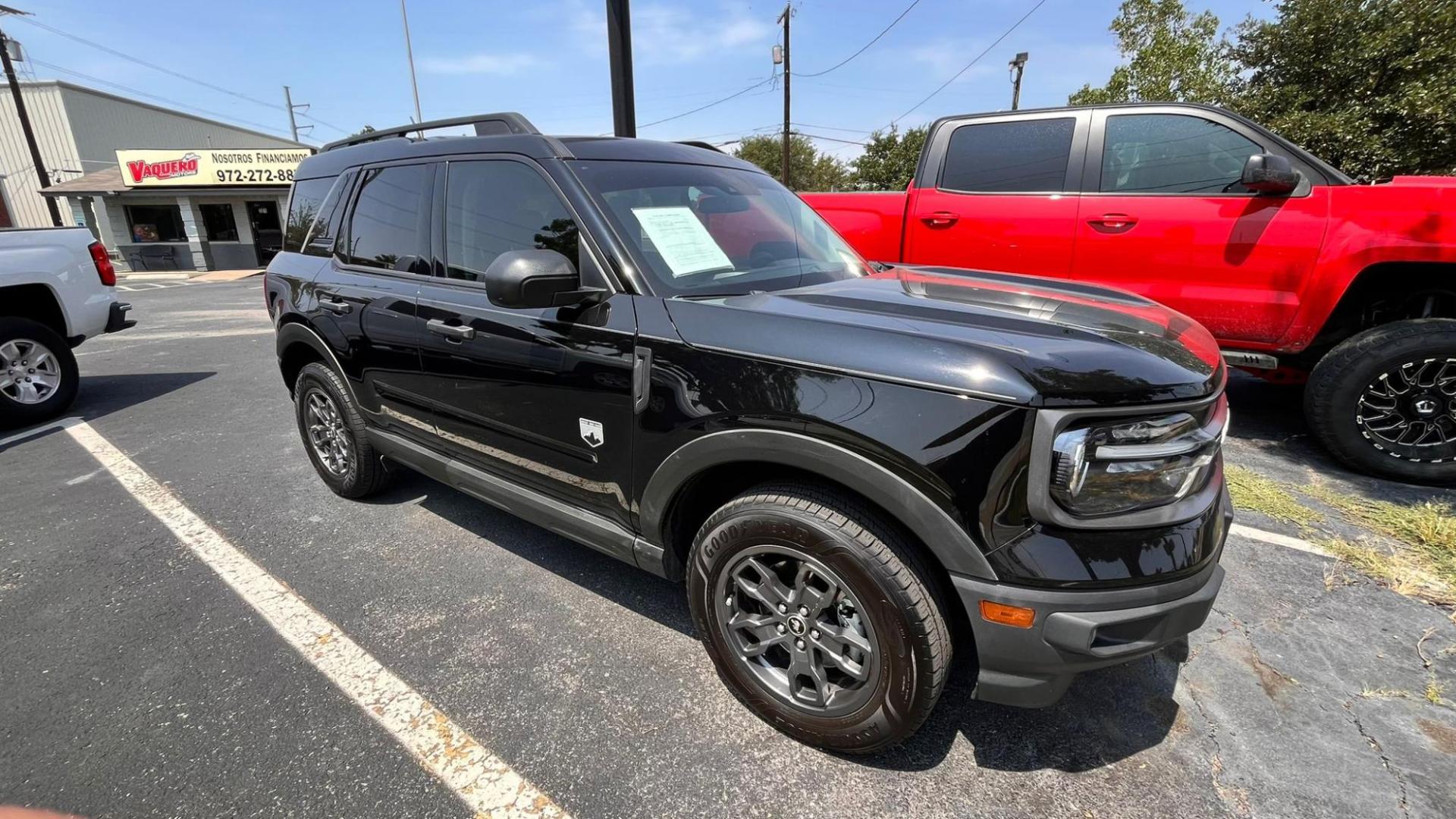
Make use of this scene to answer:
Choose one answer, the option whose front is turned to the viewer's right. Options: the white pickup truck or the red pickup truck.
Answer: the red pickup truck

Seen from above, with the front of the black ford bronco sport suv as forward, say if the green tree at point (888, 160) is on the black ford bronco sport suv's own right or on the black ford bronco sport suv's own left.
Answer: on the black ford bronco sport suv's own left

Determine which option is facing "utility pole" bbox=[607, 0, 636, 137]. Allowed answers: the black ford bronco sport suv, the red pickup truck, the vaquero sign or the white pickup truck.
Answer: the vaquero sign

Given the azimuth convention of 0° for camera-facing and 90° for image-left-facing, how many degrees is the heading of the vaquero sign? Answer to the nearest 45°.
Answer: approximately 0°

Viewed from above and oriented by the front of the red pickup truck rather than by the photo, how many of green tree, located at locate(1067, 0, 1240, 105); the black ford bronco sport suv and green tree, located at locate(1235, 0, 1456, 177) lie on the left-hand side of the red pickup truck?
2

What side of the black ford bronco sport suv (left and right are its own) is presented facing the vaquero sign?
back

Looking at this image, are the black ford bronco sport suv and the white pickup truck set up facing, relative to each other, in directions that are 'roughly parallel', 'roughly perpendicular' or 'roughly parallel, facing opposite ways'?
roughly perpendicular

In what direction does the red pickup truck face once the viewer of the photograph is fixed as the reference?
facing to the right of the viewer

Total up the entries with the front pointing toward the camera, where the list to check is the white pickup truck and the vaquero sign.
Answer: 1
